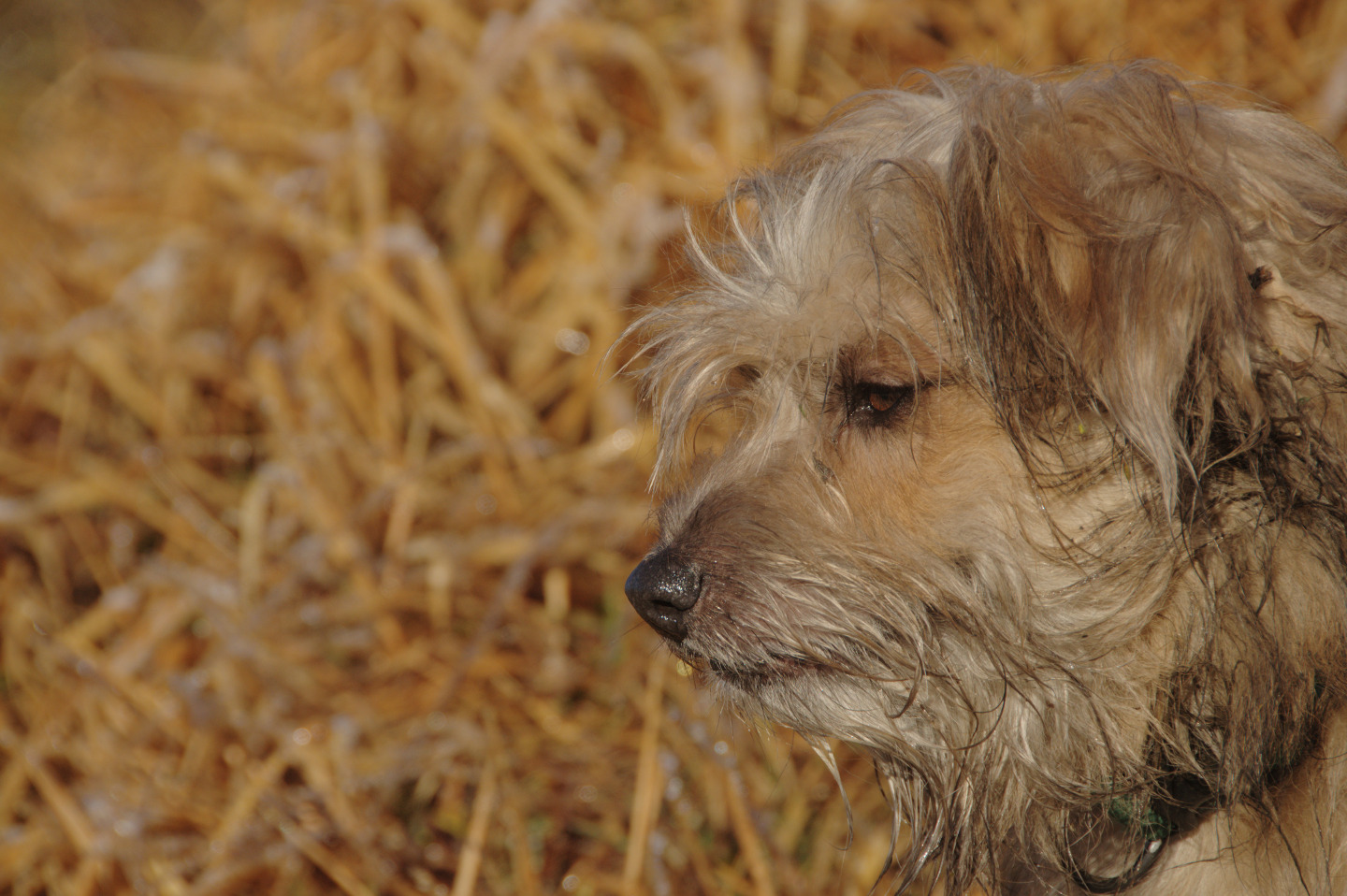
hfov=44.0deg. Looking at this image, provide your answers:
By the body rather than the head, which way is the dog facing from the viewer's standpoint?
to the viewer's left

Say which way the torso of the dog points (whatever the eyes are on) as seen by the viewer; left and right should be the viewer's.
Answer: facing to the left of the viewer
